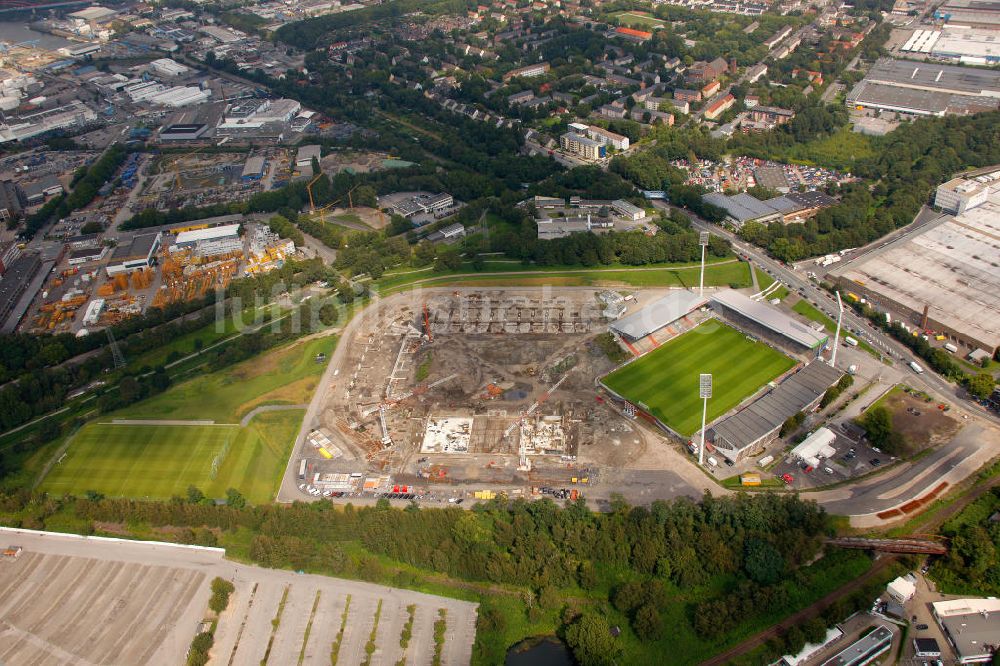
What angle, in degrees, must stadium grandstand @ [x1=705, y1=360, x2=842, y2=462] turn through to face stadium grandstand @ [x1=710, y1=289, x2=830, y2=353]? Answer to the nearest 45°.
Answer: approximately 45° to its right

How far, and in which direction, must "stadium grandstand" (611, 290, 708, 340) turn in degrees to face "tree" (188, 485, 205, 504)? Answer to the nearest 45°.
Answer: approximately 90° to its right

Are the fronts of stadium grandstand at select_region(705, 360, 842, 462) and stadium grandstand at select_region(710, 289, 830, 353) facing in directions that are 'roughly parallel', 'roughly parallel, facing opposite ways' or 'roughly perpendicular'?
roughly perpendicular

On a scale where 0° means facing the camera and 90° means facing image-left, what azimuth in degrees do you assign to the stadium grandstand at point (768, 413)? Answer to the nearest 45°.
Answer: approximately 135°

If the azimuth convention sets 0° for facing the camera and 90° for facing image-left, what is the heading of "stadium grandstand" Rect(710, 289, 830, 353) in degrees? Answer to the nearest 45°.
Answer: approximately 45°

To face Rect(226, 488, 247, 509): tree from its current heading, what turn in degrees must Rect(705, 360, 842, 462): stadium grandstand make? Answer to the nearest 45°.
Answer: approximately 90° to its left

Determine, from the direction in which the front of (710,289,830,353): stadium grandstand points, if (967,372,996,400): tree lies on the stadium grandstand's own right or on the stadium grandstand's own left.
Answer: on the stadium grandstand's own left

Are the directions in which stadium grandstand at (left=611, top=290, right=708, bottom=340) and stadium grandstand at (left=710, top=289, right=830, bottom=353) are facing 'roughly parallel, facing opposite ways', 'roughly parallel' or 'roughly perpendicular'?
roughly perpendicular

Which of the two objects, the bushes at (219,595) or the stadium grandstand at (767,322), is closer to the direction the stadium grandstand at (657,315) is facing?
the stadium grandstand

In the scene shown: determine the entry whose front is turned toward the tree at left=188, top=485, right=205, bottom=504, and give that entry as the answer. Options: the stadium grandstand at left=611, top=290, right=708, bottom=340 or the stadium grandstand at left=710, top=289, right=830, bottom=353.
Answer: the stadium grandstand at left=710, top=289, right=830, bottom=353

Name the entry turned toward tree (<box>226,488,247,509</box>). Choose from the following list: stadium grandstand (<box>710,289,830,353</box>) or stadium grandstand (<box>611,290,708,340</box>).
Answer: stadium grandstand (<box>710,289,830,353</box>)

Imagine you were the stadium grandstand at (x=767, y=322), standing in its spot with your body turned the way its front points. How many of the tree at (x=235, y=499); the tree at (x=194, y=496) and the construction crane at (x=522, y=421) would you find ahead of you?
3

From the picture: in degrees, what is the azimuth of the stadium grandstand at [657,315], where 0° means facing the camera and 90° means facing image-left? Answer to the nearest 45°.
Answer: approximately 315°

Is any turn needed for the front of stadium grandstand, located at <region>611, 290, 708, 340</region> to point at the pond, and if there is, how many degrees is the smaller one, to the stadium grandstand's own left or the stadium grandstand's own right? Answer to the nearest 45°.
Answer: approximately 45° to the stadium grandstand's own right

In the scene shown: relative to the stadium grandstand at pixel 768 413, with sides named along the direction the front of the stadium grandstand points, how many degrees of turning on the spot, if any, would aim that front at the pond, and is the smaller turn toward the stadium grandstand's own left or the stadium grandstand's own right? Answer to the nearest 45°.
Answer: approximately 90° to the stadium grandstand's own left
